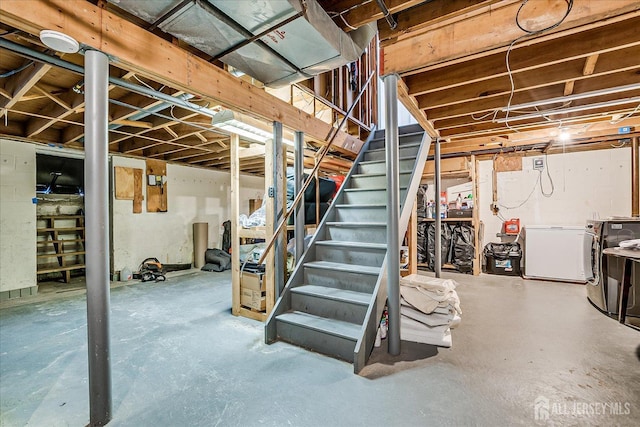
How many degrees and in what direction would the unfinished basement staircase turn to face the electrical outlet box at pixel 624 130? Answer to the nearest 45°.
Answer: approximately 180°

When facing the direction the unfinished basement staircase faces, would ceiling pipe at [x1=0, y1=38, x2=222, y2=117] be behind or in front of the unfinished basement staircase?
in front

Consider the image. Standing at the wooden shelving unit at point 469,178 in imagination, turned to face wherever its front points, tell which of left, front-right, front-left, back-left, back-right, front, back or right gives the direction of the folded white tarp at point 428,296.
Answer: front

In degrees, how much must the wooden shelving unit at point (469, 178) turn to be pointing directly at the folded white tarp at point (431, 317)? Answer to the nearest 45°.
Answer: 0° — it already faces it

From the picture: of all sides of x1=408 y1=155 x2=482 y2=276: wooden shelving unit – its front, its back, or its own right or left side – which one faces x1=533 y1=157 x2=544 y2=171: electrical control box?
left

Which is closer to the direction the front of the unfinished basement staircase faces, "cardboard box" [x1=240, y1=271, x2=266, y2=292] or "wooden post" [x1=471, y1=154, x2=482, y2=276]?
the cardboard box

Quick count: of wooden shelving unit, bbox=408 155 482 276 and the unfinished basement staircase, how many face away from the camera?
0

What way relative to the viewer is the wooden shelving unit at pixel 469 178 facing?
toward the camera

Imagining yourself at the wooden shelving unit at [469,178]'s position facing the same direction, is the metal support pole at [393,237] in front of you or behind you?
in front

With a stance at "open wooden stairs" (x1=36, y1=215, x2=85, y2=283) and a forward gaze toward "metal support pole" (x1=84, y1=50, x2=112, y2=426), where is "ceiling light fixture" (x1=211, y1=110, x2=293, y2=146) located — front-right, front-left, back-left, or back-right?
front-left

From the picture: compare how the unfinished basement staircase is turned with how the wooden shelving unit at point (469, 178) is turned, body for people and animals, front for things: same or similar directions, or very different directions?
same or similar directions

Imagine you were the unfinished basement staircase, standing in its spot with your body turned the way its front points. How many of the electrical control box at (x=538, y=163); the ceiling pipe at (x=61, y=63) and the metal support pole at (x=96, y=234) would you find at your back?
1

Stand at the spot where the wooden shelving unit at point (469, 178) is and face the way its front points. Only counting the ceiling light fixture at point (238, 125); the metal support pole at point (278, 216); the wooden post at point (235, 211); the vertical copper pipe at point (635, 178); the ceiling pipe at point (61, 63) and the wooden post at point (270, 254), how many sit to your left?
1

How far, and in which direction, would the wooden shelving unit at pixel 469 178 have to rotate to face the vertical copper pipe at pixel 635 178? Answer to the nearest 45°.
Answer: approximately 90° to its left

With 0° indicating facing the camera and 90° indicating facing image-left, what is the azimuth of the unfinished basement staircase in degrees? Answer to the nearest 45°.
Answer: approximately 45°

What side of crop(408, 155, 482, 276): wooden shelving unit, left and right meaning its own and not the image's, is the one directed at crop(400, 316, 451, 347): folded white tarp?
front

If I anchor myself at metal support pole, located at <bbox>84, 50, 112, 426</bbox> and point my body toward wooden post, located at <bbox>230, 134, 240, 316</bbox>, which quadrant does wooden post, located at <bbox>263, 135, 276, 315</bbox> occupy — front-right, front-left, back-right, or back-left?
front-right
